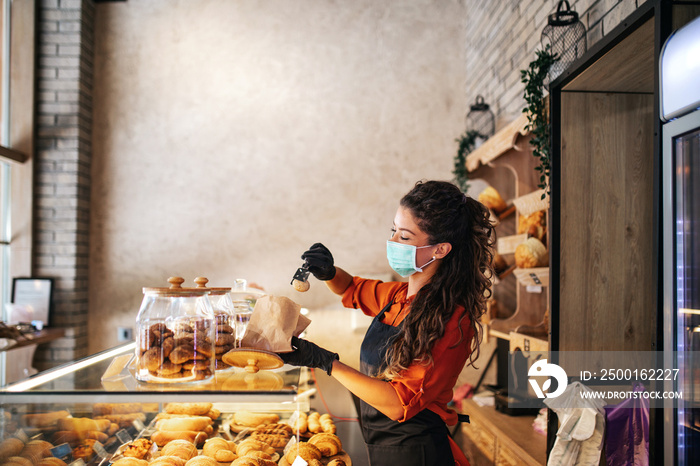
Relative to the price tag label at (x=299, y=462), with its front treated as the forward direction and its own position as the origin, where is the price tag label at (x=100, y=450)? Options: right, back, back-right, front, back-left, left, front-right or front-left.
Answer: right

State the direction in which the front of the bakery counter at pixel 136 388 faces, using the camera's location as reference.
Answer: facing the viewer

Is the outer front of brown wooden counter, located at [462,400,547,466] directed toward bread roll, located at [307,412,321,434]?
yes

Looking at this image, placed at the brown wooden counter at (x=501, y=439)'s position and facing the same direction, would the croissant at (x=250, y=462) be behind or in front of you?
in front

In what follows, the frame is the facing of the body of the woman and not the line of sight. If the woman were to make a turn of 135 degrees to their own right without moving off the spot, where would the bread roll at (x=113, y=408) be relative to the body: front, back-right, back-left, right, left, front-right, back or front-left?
back-left

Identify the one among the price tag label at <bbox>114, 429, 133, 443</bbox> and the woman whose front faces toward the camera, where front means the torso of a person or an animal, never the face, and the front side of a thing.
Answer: the price tag label

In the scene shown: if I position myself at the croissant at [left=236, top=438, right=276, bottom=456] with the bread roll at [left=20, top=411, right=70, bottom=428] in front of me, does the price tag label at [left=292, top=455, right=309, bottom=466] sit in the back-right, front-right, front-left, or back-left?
back-left

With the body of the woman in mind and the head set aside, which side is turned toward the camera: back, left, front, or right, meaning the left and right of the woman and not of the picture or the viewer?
left

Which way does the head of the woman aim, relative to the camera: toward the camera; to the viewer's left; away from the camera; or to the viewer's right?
to the viewer's left

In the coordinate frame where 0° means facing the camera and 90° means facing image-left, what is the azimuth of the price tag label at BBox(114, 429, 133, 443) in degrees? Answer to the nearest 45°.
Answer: approximately 0°
